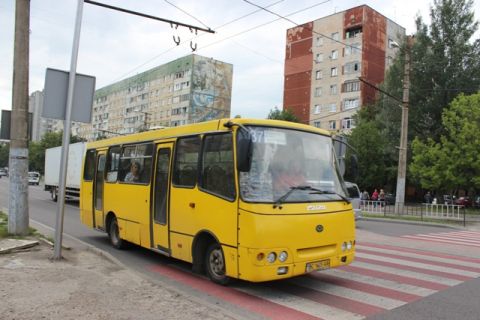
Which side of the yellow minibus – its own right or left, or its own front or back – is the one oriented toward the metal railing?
left

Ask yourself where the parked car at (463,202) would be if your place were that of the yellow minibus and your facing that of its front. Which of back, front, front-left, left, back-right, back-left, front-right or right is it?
left

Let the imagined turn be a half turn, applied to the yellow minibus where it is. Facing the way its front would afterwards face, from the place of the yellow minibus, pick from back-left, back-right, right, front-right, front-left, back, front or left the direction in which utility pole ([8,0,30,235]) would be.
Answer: front

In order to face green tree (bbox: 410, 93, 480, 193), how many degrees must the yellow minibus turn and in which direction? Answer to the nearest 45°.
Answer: approximately 90° to its left

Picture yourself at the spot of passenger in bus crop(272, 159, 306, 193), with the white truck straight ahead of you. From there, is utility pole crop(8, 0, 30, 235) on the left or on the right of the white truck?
left

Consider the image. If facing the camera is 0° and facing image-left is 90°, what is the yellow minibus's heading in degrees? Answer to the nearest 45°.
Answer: approximately 315°

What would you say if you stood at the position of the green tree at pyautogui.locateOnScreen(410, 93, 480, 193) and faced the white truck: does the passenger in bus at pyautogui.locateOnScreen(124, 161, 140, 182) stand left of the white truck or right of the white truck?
left

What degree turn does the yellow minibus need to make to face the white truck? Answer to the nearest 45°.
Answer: approximately 180°
